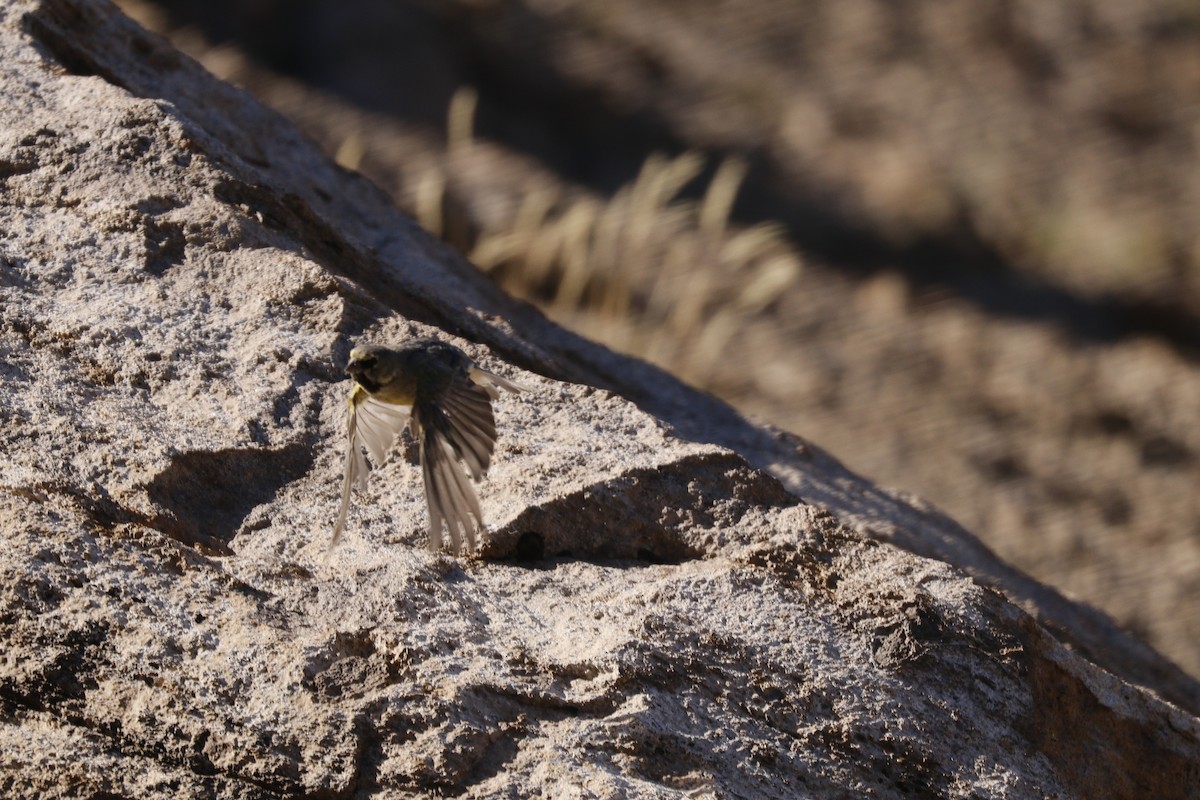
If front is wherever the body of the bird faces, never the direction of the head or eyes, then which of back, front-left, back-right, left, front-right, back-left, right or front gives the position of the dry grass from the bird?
back-right

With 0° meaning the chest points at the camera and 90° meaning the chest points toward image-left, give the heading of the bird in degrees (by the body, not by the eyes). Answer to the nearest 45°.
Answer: approximately 45°
